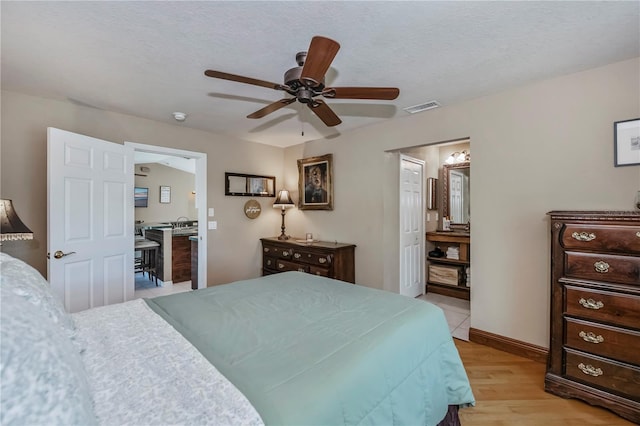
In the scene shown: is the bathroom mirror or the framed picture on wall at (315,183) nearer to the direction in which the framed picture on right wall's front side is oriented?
the framed picture on wall

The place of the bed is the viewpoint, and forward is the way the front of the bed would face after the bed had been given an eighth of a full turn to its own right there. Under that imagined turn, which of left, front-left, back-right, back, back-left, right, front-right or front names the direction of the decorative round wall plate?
left

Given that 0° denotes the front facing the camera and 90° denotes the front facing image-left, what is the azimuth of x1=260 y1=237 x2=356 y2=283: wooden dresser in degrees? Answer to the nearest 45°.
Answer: approximately 45°

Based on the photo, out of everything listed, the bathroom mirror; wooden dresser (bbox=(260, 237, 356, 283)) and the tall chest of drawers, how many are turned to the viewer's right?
0

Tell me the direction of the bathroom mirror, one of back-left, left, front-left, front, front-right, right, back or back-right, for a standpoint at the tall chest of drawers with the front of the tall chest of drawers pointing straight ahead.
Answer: right

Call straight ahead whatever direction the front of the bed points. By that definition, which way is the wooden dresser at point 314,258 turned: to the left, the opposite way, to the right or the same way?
the opposite way

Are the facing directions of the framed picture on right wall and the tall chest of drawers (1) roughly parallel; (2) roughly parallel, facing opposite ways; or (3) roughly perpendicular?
roughly parallel

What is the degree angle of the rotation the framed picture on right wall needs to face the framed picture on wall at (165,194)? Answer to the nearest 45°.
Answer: approximately 45° to its right

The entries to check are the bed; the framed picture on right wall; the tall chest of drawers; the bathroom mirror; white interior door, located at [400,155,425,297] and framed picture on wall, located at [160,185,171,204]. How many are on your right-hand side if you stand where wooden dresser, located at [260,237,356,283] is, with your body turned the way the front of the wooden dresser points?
1

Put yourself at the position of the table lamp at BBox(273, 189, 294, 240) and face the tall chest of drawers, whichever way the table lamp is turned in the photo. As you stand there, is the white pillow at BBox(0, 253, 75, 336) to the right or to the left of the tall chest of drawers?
right

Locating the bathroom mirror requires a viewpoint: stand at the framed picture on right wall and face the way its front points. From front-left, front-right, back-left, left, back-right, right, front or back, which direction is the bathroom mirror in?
right

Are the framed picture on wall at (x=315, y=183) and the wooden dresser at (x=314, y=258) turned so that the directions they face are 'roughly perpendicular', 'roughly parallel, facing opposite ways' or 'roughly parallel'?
roughly parallel

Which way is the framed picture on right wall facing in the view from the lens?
facing the viewer and to the left of the viewer
